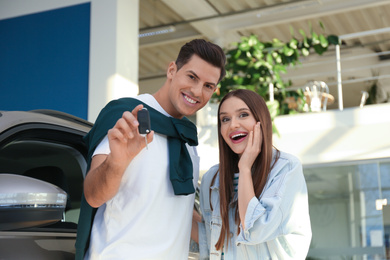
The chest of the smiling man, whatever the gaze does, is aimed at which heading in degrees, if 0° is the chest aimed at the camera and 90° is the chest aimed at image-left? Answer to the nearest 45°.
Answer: approximately 315°

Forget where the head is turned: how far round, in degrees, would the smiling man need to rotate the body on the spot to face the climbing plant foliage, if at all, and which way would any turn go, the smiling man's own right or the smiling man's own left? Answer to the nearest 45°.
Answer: approximately 135° to the smiling man's own left

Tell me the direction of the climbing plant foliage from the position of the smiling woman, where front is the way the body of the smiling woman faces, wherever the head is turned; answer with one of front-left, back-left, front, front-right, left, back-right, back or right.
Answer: back-right

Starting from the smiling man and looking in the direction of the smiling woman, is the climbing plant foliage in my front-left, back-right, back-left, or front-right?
front-left

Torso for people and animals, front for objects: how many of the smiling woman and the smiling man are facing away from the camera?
0

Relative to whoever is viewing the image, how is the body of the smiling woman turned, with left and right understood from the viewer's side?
facing the viewer and to the left of the viewer
